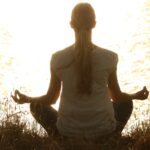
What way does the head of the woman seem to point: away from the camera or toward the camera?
away from the camera

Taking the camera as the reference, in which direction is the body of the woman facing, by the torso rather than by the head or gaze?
away from the camera
